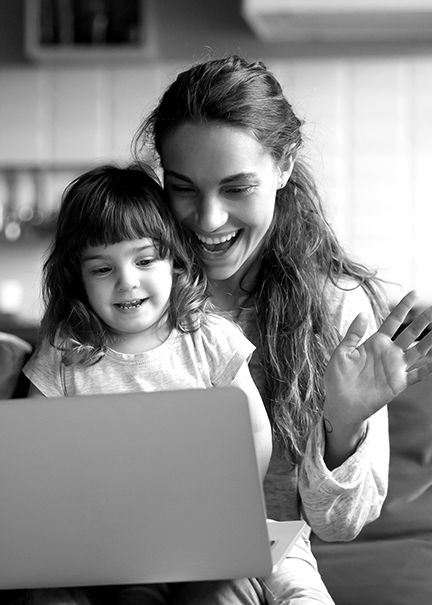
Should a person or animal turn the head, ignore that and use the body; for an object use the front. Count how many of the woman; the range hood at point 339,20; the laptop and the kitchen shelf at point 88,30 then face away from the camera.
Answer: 1

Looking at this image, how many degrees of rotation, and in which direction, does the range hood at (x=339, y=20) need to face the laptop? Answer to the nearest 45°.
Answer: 0° — it already faces it

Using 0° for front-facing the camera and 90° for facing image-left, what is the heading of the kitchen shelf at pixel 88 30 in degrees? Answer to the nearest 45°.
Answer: approximately 0°

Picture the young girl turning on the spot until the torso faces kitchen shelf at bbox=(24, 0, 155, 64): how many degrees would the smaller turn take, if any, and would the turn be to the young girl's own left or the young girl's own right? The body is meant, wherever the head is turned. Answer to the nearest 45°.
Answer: approximately 180°

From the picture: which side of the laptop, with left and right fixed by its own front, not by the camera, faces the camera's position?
back

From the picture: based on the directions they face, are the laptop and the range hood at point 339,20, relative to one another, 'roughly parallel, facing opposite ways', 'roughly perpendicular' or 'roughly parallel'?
roughly parallel, facing opposite ways

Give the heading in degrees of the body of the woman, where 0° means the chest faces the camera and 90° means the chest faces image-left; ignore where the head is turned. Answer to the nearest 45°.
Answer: approximately 45°

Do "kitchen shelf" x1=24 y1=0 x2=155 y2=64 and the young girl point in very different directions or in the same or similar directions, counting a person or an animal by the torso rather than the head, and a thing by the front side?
same or similar directions

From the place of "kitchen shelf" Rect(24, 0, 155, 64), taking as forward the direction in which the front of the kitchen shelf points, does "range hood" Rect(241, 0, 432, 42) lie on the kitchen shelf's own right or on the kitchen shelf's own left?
on the kitchen shelf's own left

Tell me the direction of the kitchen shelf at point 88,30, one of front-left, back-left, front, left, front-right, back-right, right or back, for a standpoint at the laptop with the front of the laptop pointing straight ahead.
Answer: front

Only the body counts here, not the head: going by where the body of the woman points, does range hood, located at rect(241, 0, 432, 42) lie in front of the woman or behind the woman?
behind

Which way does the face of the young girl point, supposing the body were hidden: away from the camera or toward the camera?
toward the camera

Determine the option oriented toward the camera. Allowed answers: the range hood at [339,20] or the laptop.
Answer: the range hood

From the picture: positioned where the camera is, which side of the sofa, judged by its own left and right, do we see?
front

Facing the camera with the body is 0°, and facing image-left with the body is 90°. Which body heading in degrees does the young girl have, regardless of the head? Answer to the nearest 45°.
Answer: approximately 0°

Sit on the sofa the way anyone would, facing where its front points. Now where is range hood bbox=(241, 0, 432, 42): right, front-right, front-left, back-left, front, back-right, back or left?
back

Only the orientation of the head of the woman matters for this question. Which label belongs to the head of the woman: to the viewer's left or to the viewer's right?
to the viewer's left
